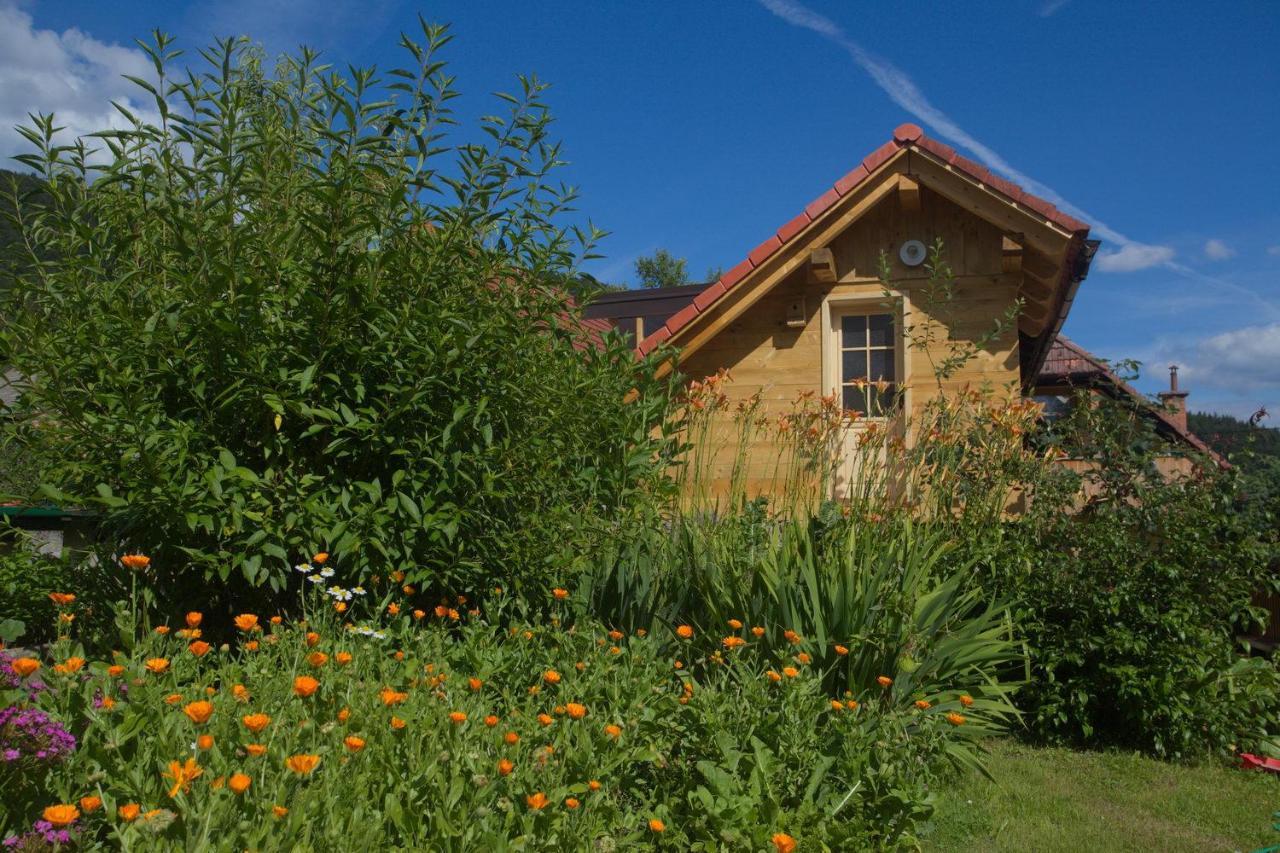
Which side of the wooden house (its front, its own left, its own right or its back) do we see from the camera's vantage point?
front

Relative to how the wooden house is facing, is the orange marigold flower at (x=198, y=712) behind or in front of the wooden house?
in front

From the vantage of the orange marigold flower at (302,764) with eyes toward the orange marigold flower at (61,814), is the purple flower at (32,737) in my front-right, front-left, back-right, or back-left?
front-right

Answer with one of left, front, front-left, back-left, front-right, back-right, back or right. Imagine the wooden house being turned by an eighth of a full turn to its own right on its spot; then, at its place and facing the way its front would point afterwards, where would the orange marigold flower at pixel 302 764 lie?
front-left

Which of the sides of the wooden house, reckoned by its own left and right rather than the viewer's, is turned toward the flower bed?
front

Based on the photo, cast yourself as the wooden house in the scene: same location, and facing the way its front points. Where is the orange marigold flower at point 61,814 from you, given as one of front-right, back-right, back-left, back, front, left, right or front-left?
front

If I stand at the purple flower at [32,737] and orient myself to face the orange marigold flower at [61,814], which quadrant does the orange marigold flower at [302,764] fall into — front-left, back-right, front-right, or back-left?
front-left

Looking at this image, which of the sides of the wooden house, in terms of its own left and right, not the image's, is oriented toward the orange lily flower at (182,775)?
front

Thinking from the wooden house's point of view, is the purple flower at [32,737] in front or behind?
in front

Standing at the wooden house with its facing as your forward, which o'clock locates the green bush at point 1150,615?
The green bush is roughly at 11 o'clock from the wooden house.
